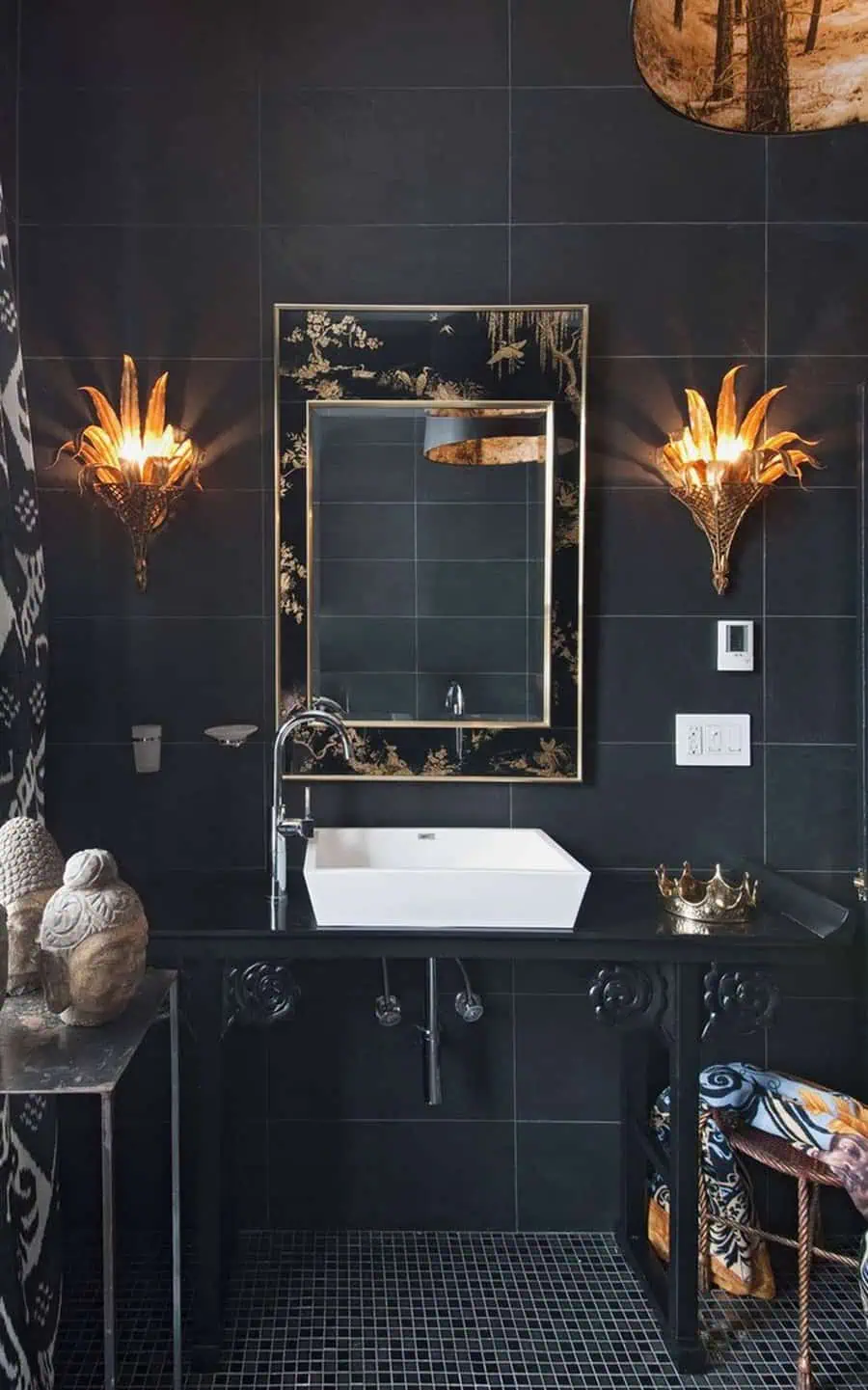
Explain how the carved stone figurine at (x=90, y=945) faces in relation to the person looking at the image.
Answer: facing the viewer and to the right of the viewer

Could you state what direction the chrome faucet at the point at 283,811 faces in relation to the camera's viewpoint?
facing to the right of the viewer

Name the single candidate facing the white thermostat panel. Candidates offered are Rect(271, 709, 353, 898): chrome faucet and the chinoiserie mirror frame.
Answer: the chrome faucet

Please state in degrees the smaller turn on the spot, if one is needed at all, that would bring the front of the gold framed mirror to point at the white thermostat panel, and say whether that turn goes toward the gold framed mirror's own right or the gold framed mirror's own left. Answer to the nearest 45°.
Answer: approximately 90° to the gold framed mirror's own left

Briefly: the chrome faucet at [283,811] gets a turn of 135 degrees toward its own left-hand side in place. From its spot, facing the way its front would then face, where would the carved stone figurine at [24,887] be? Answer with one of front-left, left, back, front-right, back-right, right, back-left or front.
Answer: left

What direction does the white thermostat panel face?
toward the camera

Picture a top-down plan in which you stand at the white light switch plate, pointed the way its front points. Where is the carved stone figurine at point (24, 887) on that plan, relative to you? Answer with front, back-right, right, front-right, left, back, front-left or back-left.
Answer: front-right

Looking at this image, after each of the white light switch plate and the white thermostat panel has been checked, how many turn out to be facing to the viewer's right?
0

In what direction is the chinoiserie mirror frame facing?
toward the camera
